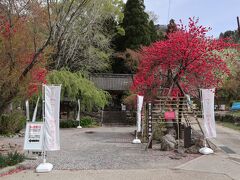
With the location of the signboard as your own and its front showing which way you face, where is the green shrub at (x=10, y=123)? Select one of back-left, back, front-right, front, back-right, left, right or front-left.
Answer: back

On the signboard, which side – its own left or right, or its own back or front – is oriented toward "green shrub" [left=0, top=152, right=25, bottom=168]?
right

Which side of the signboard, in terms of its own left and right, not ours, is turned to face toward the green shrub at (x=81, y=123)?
back

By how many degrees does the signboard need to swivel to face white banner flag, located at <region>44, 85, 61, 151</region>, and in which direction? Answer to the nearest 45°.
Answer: approximately 45° to its left

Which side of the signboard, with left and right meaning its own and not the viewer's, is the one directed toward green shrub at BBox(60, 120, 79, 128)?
back

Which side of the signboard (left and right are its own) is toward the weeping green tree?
back

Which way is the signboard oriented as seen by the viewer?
toward the camera

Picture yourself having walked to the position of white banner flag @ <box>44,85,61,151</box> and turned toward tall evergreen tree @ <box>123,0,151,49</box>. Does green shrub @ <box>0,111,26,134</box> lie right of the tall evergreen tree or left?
left

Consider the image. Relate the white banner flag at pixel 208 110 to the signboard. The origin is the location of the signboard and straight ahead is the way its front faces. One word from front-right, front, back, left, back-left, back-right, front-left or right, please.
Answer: left

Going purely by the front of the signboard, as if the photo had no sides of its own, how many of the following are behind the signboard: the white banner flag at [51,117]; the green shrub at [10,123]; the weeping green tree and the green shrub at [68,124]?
3
